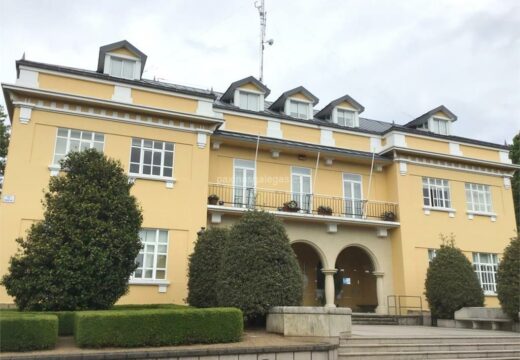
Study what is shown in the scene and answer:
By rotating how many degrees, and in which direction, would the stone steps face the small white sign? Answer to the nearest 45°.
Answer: approximately 90° to its right

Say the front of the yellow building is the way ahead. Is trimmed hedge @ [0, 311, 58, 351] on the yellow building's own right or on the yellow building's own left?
on the yellow building's own right

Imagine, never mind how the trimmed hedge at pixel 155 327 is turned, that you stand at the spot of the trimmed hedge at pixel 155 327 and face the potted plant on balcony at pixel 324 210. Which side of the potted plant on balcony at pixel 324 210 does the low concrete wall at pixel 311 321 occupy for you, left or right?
right

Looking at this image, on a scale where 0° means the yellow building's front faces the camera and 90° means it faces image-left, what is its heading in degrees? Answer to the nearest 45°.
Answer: approximately 315°

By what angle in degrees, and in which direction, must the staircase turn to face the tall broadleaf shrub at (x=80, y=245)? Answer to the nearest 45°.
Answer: approximately 45° to its right

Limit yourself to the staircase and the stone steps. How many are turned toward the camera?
2

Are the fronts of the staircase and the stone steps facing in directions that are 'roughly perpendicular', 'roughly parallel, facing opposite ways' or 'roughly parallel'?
roughly parallel

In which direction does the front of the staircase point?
toward the camera

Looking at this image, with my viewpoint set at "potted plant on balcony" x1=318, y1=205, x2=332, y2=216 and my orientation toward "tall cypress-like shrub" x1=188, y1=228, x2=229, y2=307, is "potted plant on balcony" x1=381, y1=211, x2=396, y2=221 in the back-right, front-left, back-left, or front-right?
back-left

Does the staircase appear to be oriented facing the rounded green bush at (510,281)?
no

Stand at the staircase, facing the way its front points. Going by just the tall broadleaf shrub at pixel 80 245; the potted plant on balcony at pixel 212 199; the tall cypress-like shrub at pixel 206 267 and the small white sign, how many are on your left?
0

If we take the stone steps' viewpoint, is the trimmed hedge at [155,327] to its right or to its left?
on its right

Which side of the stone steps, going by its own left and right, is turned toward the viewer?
front

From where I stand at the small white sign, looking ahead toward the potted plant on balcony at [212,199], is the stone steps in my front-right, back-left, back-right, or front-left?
front-right

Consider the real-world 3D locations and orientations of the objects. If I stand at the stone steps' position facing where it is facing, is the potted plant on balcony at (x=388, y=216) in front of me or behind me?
behind

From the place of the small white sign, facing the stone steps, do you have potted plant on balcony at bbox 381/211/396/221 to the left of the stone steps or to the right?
left
